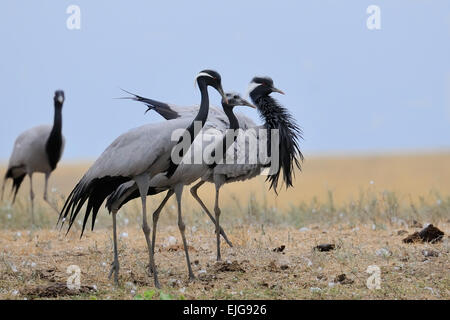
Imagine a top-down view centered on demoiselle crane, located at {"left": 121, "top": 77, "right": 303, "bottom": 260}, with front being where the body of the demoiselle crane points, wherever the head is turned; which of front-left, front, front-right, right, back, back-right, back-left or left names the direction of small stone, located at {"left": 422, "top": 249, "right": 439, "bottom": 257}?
front-right

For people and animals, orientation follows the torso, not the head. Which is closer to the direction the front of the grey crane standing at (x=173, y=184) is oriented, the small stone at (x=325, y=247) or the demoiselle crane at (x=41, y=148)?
the small stone

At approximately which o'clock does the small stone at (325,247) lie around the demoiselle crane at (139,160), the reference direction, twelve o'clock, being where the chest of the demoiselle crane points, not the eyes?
The small stone is roughly at 11 o'clock from the demoiselle crane.

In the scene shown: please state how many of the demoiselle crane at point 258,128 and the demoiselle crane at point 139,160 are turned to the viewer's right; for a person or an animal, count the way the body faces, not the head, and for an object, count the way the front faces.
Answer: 2

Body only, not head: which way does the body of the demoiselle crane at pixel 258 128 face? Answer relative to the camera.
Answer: to the viewer's right

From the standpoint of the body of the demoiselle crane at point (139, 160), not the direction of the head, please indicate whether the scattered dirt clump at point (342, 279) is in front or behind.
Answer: in front

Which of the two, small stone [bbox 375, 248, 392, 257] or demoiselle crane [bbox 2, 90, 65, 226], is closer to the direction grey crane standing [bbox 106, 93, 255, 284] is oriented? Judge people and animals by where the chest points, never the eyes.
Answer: the small stone

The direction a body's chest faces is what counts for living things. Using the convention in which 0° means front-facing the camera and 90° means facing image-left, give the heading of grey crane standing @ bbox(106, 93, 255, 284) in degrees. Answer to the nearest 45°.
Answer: approximately 270°

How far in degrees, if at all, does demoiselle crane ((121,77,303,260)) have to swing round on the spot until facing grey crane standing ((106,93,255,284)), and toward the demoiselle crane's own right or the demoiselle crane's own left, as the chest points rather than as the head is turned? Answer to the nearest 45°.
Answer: approximately 135° to the demoiselle crane's own right

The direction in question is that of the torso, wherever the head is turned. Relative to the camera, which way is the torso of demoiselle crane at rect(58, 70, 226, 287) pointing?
to the viewer's right

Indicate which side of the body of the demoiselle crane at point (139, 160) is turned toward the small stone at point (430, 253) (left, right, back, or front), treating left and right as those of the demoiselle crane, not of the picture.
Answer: front
